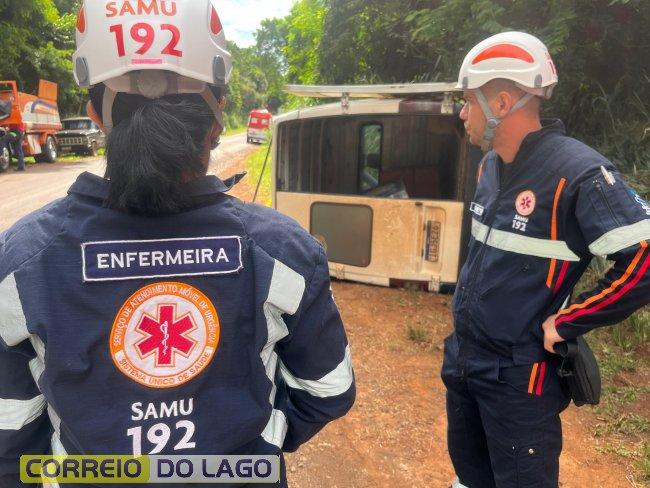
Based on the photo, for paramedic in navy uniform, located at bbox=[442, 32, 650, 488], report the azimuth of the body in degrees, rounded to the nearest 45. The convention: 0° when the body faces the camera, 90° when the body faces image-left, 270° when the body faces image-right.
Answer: approximately 45°

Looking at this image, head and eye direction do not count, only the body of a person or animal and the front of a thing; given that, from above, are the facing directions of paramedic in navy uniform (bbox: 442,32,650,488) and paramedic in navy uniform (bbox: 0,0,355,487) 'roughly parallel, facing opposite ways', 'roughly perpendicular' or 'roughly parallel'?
roughly perpendicular

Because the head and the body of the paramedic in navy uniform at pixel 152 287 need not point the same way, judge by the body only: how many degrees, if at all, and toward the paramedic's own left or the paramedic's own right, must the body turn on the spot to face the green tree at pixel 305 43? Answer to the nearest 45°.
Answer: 0° — they already face it

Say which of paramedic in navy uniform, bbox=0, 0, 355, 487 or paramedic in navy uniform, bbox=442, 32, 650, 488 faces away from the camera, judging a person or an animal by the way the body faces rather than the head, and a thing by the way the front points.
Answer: paramedic in navy uniform, bbox=0, 0, 355, 487

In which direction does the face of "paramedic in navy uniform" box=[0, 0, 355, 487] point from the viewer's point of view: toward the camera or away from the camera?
away from the camera

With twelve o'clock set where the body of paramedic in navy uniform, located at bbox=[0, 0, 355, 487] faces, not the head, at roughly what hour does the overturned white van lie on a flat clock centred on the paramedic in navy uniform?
The overturned white van is roughly at 1 o'clock from the paramedic in navy uniform.

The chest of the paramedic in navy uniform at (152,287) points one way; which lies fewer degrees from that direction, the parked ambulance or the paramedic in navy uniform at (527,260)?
the parked ambulance

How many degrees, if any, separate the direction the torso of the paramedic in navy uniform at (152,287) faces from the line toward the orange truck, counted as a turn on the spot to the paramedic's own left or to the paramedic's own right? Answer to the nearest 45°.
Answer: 0° — they already face it

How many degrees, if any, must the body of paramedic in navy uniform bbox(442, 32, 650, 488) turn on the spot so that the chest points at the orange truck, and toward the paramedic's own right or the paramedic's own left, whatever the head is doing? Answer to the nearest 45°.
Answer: approximately 90° to the paramedic's own right

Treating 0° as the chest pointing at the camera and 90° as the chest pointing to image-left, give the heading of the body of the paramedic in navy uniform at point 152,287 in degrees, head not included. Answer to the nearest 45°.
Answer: approximately 180°

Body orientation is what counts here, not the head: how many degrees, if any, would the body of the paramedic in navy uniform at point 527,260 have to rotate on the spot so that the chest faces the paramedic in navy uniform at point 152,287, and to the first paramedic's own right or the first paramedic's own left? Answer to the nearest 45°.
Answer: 0° — they already face them

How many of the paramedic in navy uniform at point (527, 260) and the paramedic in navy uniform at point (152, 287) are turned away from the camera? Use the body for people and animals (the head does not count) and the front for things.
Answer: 1
